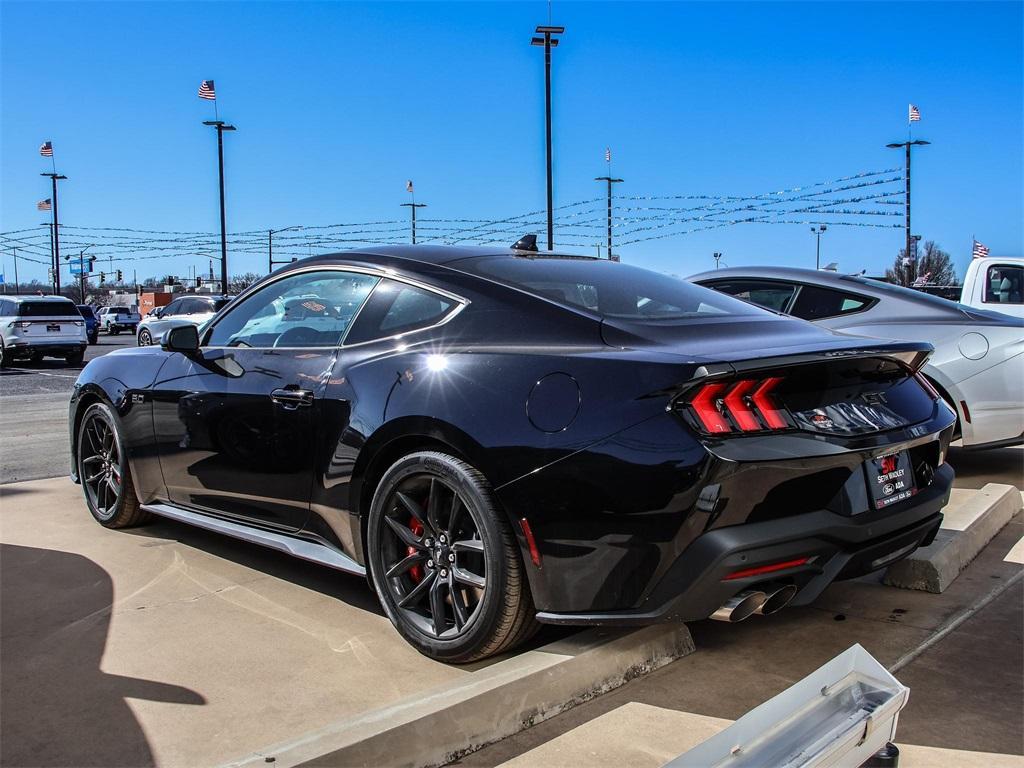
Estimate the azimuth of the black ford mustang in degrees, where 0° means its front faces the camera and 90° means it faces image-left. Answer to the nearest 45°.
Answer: approximately 135°

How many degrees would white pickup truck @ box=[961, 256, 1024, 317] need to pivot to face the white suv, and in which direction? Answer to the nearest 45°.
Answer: approximately 180°

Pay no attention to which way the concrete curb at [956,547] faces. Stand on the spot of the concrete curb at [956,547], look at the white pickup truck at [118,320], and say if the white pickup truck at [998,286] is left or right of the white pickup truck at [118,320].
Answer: right

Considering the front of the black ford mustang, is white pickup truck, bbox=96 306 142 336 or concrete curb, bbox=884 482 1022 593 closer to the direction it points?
the white pickup truck

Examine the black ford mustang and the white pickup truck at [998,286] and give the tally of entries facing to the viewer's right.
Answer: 1

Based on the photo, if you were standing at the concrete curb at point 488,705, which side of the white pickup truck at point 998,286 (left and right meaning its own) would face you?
right

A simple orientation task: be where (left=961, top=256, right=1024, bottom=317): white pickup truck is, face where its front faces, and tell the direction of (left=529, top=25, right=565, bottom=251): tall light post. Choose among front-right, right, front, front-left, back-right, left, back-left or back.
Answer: back-left

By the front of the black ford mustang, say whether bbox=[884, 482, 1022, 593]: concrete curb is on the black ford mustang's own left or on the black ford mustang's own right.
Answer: on the black ford mustang's own right

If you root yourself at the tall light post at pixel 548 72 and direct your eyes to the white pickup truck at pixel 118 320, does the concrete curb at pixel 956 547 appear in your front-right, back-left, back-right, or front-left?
back-left

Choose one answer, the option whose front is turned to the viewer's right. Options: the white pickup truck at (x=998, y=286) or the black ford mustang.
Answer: the white pickup truck

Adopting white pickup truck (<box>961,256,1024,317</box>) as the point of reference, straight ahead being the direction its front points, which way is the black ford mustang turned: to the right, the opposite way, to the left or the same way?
the opposite way

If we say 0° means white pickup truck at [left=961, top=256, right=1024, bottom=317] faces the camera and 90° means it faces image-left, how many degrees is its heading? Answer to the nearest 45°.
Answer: approximately 270°
